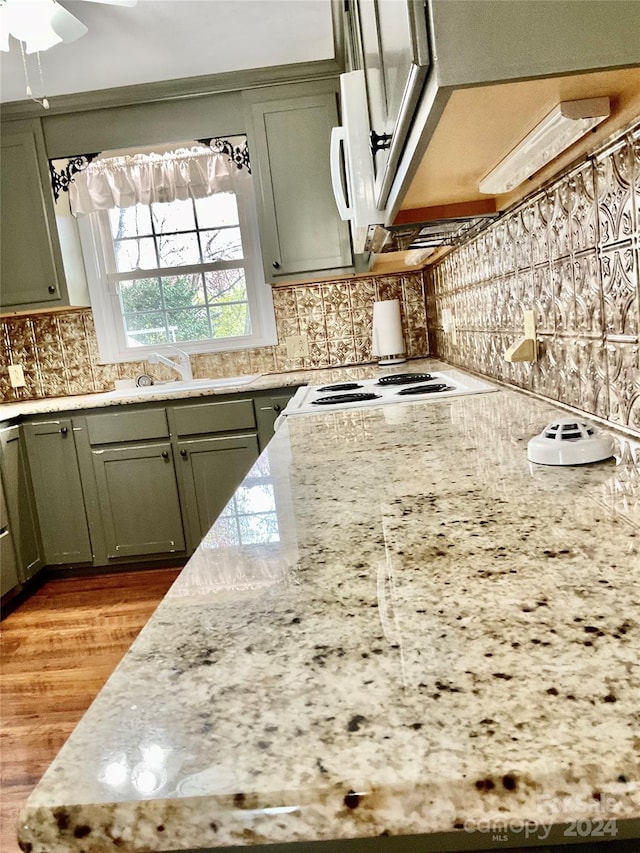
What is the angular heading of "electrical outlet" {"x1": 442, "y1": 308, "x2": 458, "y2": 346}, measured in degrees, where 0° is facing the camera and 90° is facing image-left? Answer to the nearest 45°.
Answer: approximately 90°

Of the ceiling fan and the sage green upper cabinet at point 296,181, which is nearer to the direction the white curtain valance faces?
the ceiling fan

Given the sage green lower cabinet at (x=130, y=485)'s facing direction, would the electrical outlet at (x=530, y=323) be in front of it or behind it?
in front

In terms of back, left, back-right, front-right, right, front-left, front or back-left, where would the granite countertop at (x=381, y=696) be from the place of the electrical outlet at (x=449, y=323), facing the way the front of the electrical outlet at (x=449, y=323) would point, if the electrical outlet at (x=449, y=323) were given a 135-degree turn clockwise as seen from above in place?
back-right

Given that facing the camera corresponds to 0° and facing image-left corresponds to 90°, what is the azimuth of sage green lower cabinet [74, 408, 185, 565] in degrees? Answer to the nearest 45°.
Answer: approximately 0°

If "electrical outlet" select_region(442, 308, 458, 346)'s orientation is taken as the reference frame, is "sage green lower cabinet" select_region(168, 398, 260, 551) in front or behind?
in front

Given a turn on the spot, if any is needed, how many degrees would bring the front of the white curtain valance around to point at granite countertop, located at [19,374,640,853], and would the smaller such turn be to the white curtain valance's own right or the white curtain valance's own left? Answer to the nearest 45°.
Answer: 0° — it already faces it
